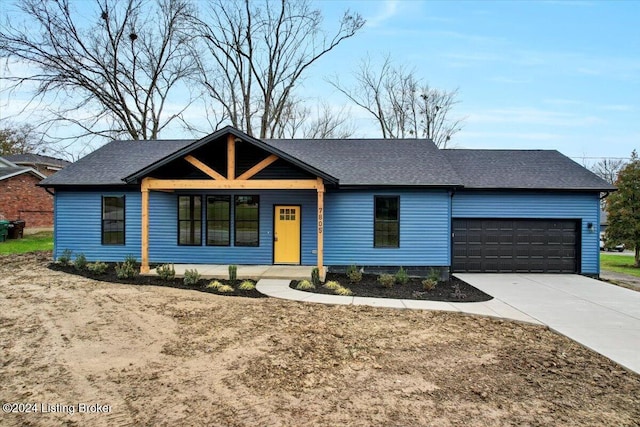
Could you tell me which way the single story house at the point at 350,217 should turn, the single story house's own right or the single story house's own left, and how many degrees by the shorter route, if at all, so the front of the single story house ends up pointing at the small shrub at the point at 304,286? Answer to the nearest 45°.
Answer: approximately 45° to the single story house's own right

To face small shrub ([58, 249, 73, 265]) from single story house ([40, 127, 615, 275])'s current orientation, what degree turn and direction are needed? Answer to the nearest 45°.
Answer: approximately 90° to its right

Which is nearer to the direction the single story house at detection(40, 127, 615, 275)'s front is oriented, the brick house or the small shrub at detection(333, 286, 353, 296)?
the small shrub

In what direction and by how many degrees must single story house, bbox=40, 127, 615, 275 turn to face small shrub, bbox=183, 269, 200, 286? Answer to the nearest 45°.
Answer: approximately 45° to its right

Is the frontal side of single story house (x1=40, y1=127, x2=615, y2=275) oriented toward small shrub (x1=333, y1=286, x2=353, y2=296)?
yes

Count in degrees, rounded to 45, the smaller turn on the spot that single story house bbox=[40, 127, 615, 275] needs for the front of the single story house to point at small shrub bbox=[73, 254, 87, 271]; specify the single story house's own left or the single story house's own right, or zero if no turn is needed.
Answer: approximately 90° to the single story house's own right

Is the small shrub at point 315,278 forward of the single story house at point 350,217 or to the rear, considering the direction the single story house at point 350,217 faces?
forward

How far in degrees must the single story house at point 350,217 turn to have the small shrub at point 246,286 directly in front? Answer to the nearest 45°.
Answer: approximately 45° to its right

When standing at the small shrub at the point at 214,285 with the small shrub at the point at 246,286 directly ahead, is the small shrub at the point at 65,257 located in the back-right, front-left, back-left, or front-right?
back-left

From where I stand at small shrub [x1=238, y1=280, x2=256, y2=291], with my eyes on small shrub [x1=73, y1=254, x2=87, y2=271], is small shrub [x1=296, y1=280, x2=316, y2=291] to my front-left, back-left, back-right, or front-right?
back-right

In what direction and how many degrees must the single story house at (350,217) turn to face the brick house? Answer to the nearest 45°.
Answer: approximately 135° to its right

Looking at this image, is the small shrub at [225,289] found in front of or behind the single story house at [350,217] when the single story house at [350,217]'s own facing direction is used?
in front

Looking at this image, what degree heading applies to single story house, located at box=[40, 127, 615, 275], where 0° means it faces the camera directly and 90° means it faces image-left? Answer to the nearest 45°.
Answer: approximately 0°
